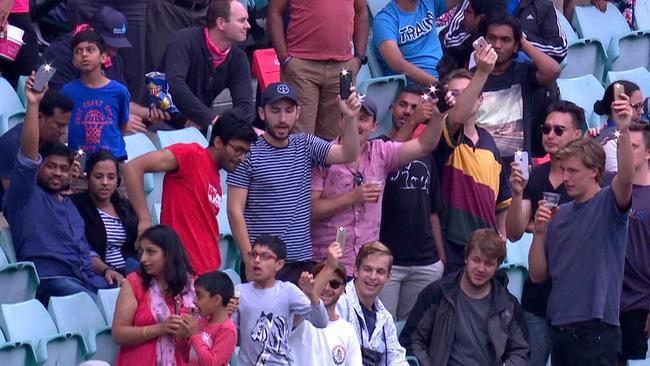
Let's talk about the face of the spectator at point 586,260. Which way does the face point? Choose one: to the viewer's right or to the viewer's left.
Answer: to the viewer's left

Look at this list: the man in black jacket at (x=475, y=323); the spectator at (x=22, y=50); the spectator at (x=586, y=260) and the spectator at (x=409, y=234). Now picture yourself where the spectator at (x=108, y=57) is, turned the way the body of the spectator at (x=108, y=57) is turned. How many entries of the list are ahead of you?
3

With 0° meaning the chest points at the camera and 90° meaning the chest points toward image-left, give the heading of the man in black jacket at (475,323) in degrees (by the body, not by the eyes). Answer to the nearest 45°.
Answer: approximately 0°

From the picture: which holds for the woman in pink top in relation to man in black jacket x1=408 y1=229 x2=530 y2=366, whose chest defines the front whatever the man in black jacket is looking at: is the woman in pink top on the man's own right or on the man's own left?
on the man's own right

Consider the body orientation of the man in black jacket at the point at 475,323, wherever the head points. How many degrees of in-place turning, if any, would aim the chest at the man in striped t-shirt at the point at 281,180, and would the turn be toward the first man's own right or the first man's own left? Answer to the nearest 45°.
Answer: approximately 90° to the first man's own right
